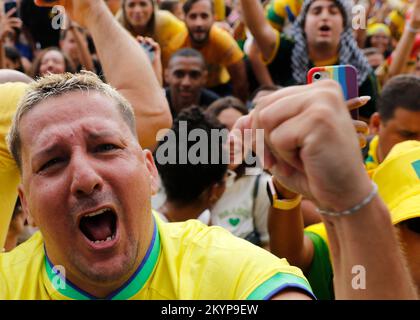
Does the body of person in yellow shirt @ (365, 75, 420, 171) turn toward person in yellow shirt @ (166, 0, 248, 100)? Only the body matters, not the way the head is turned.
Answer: no

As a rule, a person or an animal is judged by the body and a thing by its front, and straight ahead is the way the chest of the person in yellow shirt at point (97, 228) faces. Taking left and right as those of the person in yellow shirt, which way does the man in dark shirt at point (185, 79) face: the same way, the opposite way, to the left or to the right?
the same way

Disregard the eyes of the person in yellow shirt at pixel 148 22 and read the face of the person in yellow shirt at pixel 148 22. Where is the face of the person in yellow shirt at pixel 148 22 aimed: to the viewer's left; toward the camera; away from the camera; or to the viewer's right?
toward the camera

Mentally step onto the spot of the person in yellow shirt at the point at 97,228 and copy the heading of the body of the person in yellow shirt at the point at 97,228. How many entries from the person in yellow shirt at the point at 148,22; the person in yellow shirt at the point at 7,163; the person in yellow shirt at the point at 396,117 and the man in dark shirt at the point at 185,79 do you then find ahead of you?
0

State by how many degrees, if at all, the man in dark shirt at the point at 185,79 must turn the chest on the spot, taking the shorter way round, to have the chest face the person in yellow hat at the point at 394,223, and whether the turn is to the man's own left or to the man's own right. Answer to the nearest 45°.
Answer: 0° — they already face them

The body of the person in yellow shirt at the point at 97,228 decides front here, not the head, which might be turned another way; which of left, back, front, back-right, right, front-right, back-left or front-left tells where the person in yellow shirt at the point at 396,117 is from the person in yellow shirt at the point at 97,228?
back-left

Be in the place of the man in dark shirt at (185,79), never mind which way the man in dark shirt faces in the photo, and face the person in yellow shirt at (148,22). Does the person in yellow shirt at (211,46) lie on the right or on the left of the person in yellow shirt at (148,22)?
right

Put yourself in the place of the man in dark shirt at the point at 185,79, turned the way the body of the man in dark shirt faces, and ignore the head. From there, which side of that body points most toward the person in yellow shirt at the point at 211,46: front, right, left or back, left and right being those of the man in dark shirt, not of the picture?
back

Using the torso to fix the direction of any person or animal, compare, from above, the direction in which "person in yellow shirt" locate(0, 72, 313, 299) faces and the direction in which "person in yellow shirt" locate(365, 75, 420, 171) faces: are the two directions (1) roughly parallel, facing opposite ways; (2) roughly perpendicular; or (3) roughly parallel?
roughly parallel

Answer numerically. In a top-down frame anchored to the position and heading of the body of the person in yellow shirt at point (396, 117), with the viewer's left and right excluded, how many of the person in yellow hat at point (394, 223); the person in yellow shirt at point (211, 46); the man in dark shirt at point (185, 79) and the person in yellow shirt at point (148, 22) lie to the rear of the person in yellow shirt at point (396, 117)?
3

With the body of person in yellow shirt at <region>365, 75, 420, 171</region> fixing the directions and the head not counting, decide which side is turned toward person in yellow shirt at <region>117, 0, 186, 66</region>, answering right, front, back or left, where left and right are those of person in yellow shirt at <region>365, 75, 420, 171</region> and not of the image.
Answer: back

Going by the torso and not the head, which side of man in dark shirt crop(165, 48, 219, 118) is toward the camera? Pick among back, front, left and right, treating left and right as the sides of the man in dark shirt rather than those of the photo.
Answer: front

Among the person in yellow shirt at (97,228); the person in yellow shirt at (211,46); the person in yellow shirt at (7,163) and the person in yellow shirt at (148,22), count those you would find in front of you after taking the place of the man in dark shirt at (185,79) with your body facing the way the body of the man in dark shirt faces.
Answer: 2

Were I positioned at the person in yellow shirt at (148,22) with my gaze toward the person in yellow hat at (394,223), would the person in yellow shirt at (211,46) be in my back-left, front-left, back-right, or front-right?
front-left

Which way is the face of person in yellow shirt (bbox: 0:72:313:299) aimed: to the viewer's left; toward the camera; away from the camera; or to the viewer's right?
toward the camera

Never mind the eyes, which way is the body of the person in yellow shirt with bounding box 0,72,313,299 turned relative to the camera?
toward the camera

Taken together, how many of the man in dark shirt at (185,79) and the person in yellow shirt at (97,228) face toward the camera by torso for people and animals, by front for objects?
2

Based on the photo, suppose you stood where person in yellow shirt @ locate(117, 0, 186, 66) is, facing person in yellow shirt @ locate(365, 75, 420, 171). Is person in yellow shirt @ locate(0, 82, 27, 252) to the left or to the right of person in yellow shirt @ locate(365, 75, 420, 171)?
right

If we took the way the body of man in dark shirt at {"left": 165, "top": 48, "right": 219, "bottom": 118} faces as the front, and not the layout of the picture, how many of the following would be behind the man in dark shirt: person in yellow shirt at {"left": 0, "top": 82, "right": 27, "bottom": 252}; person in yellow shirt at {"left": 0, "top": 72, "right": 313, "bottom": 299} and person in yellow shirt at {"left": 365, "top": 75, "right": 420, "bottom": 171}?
0
